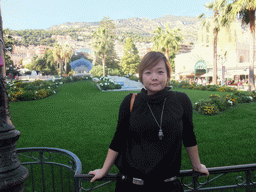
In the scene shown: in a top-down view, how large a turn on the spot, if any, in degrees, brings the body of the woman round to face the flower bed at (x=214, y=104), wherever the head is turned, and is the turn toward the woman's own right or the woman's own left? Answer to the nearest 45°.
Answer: approximately 180°

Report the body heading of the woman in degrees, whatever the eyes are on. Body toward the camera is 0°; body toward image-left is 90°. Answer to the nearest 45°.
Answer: approximately 0°

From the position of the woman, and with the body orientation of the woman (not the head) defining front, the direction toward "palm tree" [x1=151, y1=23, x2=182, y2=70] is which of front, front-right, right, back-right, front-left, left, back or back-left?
back

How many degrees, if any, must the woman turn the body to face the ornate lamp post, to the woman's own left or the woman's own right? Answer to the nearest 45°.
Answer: approximately 90° to the woman's own right

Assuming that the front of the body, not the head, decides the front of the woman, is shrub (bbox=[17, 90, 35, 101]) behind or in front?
behind

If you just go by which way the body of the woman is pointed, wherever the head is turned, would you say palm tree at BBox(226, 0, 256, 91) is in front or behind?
behind
